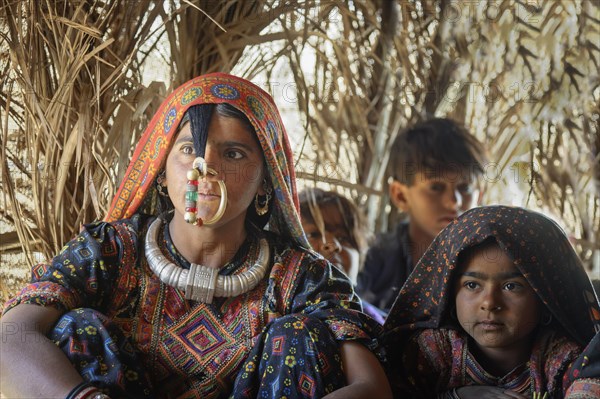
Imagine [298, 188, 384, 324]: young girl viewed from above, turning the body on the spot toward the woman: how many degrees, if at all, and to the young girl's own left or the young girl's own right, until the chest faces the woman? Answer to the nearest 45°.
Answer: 0° — they already face them

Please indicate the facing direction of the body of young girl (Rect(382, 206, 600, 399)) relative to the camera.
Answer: toward the camera

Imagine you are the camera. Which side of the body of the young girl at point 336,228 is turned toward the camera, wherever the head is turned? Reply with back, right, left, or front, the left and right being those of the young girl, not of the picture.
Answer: front

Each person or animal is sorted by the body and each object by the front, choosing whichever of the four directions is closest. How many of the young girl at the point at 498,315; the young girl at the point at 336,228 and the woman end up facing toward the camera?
3

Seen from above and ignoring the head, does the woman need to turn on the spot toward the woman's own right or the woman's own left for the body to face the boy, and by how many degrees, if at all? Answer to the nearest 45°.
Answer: approximately 135° to the woman's own left

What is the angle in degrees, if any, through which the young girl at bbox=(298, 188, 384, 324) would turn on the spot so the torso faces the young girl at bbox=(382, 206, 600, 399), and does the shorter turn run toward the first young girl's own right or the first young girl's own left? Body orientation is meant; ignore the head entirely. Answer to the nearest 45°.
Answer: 0° — they already face them

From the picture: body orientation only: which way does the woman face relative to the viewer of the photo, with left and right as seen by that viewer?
facing the viewer

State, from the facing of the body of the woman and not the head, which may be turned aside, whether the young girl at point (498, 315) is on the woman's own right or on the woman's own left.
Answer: on the woman's own left

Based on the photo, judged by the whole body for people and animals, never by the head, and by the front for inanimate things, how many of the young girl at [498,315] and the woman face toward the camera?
2

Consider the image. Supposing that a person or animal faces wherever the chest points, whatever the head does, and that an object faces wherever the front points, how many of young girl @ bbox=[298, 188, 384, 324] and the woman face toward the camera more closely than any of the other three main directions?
2
